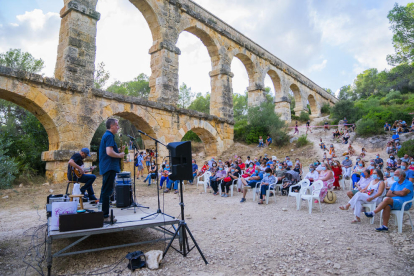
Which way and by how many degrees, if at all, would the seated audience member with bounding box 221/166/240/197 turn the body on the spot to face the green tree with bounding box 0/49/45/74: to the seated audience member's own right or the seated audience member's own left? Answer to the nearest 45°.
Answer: approximately 90° to the seated audience member's own right

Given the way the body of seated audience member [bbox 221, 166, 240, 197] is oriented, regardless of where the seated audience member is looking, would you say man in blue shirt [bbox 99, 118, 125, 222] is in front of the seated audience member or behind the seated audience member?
in front

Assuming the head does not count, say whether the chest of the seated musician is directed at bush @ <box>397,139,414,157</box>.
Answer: yes

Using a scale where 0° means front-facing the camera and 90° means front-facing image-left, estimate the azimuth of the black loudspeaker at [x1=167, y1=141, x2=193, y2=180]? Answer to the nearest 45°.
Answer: approximately 270°

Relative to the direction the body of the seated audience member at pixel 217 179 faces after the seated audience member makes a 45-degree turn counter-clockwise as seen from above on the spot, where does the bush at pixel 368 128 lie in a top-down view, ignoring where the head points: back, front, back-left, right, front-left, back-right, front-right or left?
back-left

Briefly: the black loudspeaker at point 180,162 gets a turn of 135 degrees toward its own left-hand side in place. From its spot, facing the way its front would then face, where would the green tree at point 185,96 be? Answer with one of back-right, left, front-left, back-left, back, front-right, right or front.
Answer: front-right

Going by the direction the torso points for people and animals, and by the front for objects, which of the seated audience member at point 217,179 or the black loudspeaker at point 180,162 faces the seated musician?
the seated audience member

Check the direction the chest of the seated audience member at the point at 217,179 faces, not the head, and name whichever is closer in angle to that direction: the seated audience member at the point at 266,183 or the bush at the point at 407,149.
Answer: the seated audience member

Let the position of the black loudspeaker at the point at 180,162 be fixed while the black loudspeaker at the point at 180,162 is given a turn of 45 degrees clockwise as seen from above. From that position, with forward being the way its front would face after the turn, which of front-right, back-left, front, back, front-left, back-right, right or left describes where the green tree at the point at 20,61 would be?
back

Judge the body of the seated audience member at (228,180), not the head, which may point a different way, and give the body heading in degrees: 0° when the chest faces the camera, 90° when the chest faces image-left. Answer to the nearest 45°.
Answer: approximately 45°

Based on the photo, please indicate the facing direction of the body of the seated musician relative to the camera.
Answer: to the viewer's right

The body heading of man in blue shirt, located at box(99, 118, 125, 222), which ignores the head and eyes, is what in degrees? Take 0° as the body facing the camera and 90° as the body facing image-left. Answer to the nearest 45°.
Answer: approximately 270°

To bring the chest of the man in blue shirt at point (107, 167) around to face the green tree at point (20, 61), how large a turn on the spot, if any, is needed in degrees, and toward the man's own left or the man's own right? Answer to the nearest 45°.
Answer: approximately 90° to the man's own left
